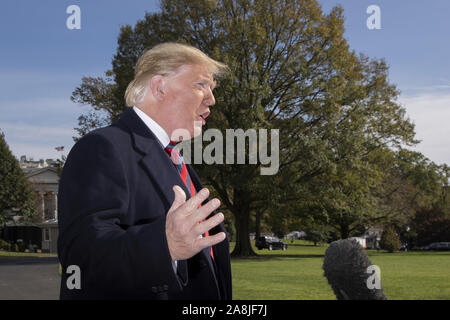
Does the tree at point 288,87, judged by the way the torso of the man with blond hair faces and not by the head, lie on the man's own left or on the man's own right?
on the man's own left

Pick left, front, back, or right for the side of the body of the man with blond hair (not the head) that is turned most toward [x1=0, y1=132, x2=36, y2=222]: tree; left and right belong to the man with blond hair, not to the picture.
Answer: left

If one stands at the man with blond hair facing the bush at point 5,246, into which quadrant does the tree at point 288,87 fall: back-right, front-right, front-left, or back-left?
front-right

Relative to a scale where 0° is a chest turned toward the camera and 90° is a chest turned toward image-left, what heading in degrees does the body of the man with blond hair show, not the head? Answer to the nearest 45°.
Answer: approximately 270°

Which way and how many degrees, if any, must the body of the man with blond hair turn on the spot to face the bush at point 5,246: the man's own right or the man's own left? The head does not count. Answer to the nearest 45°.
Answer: approximately 90° to the man's own left

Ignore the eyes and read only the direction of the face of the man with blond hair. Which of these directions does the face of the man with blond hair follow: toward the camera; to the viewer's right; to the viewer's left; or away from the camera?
to the viewer's right

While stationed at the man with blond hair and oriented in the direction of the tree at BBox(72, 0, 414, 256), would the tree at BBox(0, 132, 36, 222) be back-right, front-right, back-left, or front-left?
front-left
